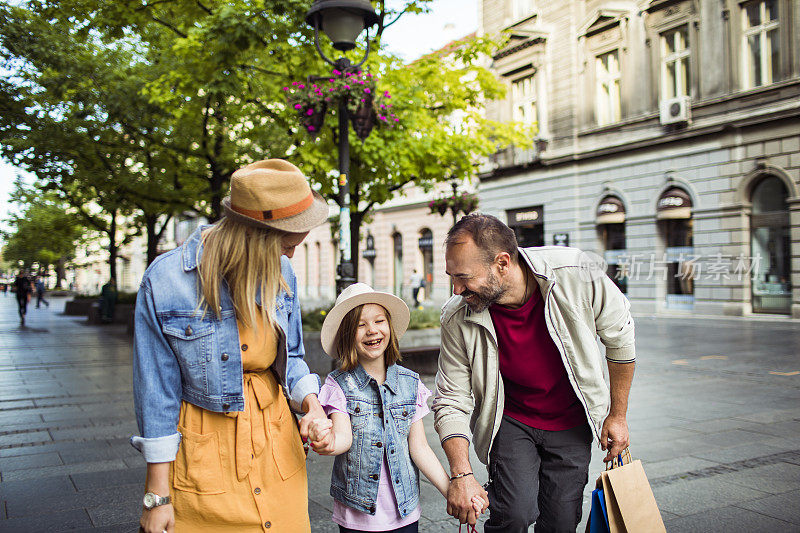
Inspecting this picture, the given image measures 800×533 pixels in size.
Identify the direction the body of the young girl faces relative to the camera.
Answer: toward the camera

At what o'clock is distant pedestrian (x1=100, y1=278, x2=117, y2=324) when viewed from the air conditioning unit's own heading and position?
The distant pedestrian is roughly at 1 o'clock from the air conditioning unit.

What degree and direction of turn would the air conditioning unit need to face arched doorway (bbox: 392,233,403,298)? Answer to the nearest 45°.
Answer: approximately 90° to its right

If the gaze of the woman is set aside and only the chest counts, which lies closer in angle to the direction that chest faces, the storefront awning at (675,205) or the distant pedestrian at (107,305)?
the storefront awning

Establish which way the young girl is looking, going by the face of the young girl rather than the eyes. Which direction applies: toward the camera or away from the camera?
toward the camera

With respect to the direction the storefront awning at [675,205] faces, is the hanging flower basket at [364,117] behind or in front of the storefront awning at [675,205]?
in front

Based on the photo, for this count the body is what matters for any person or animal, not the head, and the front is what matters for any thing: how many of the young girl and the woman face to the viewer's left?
0

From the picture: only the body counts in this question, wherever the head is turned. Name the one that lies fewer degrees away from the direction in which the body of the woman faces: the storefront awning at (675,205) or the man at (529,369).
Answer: the man

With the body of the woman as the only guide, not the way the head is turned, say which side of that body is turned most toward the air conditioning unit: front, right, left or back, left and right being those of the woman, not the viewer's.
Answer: left

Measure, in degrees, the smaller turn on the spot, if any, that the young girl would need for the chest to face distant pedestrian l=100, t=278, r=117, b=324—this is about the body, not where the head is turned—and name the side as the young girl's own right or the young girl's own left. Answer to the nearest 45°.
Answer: approximately 135° to the young girl's own right

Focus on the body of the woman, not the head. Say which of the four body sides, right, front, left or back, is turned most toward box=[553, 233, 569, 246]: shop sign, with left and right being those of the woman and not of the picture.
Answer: left

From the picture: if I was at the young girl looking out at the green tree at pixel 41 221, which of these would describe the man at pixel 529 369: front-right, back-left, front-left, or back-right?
back-right

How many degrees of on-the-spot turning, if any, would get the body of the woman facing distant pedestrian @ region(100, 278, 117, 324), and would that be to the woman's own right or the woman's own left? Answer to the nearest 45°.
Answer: approximately 135° to the woman's own left

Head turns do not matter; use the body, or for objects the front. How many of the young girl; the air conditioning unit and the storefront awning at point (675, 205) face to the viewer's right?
0

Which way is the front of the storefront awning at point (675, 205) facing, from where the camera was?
facing the viewer and to the left of the viewer
